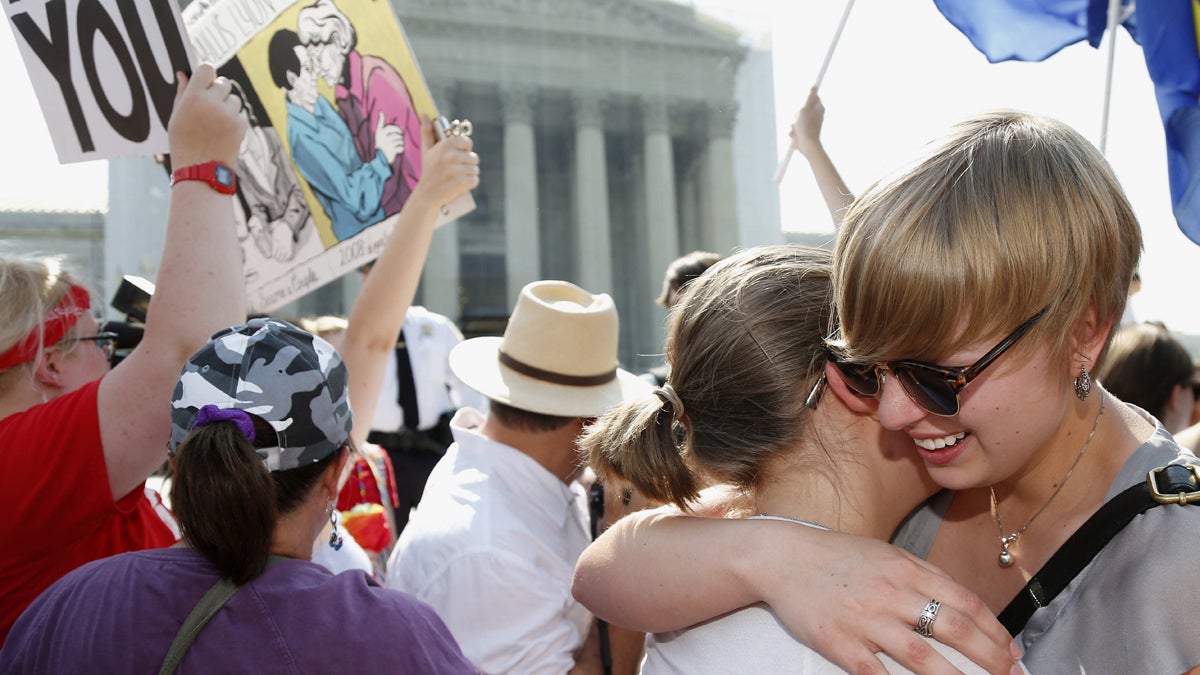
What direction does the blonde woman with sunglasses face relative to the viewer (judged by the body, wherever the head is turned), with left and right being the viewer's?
facing the viewer and to the left of the viewer

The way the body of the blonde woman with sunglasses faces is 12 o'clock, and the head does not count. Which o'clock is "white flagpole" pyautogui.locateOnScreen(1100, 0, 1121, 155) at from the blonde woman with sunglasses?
The white flagpole is roughly at 5 o'clock from the blonde woman with sunglasses.

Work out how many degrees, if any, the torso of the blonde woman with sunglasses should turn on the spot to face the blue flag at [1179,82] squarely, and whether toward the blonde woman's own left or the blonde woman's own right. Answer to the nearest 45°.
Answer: approximately 135° to the blonde woman's own right

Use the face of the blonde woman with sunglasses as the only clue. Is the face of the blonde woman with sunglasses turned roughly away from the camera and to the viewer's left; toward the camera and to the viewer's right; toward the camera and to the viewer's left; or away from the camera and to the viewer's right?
toward the camera and to the viewer's left

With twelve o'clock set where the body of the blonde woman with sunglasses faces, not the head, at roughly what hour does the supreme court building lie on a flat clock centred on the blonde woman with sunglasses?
The supreme court building is roughly at 4 o'clock from the blonde woman with sunglasses.

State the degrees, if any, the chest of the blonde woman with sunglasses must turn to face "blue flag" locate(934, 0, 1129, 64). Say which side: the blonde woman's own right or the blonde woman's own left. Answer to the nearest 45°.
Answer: approximately 135° to the blonde woman's own right
